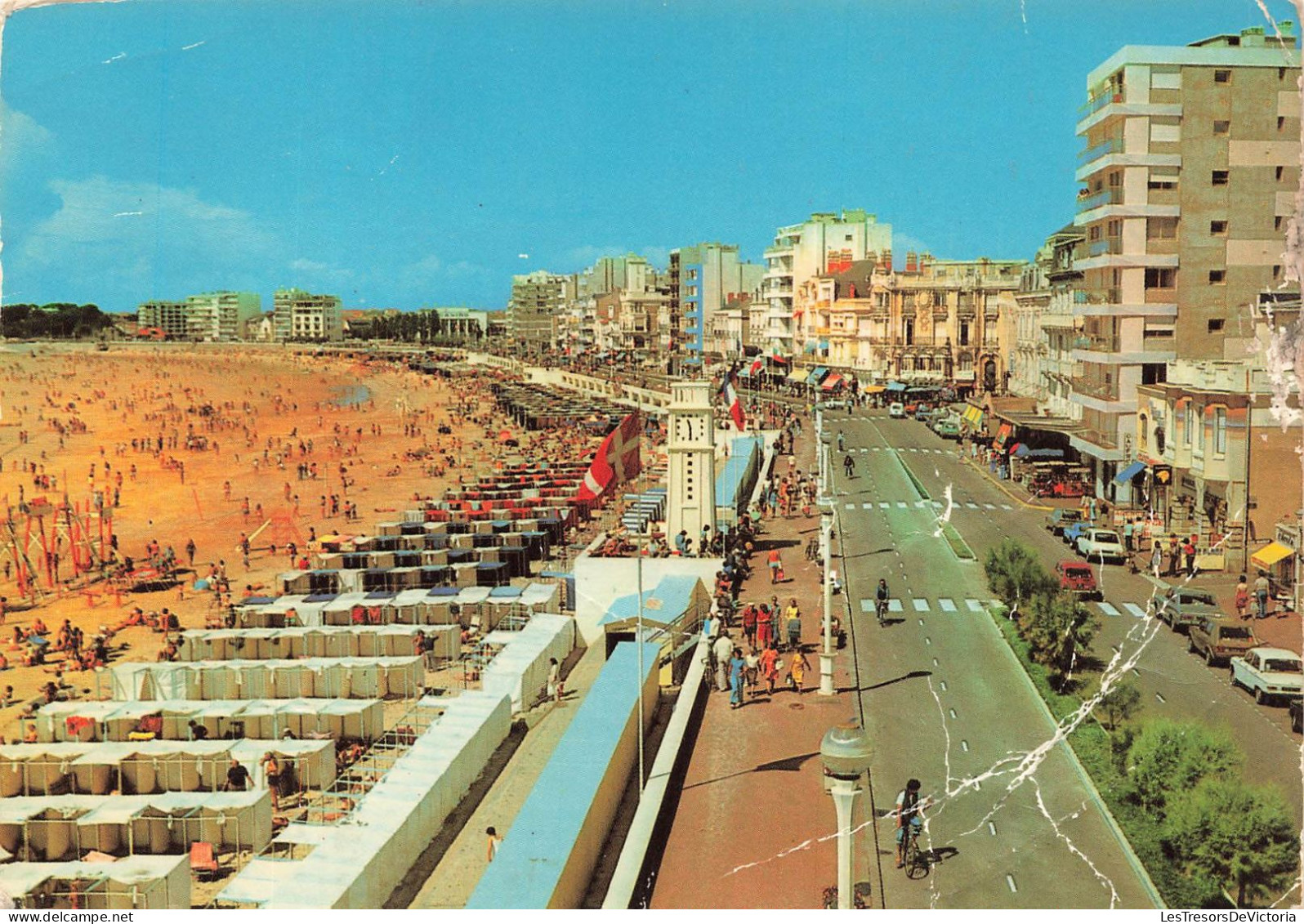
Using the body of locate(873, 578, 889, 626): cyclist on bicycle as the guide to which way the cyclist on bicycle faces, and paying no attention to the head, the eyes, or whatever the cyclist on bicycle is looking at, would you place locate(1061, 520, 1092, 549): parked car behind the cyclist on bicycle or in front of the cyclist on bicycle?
behind

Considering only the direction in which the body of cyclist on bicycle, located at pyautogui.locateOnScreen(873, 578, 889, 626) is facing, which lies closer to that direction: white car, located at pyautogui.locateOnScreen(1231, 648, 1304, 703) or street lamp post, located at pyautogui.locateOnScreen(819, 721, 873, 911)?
the street lamp post

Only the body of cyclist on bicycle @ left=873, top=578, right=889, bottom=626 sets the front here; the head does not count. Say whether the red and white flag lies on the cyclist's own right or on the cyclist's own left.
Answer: on the cyclist's own right

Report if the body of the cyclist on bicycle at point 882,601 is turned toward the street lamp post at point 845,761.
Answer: yes

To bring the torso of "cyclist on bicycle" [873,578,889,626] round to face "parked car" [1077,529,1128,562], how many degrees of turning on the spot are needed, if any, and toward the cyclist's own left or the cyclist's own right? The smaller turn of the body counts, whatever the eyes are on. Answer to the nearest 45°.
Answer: approximately 135° to the cyclist's own left

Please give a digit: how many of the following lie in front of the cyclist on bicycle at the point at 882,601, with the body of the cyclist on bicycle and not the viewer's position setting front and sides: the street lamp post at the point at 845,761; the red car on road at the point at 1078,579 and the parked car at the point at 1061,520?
1

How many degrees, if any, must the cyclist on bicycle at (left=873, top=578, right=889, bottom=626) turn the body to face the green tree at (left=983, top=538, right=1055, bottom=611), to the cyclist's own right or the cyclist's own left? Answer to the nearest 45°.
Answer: approximately 90° to the cyclist's own left

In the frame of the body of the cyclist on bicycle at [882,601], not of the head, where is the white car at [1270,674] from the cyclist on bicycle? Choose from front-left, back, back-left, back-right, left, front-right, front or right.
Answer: front-left

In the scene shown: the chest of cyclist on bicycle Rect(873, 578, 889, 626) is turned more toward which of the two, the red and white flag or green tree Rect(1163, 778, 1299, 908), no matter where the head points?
the green tree

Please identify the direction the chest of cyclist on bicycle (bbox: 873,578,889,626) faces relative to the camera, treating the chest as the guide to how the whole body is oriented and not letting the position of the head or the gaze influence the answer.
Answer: toward the camera

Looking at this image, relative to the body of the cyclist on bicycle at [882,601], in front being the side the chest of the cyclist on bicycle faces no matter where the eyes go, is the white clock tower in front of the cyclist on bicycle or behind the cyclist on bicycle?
behind

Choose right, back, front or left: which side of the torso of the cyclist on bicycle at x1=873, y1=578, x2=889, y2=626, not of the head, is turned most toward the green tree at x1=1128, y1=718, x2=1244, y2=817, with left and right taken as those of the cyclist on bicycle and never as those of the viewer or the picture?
front

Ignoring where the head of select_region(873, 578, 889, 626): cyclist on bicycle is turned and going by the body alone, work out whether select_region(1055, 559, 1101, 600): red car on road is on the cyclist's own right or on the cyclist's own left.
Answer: on the cyclist's own left

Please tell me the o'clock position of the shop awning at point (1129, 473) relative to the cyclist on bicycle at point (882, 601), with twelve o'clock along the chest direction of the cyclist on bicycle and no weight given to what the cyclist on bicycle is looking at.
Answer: The shop awning is roughly at 7 o'clock from the cyclist on bicycle.

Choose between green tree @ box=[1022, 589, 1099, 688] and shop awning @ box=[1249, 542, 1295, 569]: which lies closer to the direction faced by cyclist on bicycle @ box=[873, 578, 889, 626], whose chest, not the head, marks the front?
the green tree

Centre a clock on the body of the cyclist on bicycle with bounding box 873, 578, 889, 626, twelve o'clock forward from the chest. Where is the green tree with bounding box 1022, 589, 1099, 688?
The green tree is roughly at 11 o'clock from the cyclist on bicycle.

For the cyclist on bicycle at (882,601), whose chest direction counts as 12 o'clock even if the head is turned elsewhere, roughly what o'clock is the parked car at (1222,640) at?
The parked car is roughly at 10 o'clock from the cyclist on bicycle.
